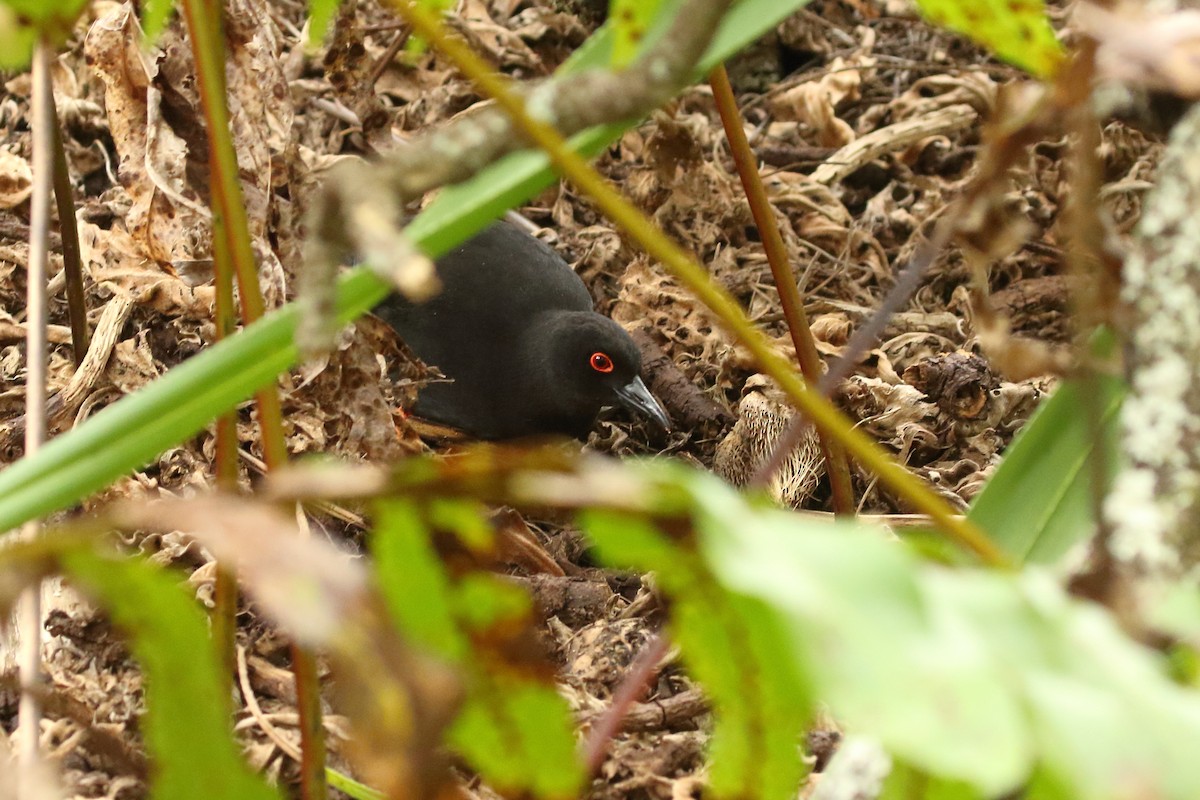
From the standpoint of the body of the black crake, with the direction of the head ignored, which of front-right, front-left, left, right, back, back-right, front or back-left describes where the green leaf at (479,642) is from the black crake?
front-right

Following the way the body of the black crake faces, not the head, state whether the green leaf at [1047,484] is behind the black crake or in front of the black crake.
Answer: in front

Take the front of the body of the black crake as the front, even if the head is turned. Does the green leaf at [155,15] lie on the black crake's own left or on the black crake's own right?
on the black crake's own right

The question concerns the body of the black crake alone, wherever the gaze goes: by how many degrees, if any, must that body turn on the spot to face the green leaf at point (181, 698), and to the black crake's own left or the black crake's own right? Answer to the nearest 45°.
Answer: approximately 45° to the black crake's own right

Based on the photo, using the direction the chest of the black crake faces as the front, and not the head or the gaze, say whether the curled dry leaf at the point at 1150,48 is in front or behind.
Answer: in front

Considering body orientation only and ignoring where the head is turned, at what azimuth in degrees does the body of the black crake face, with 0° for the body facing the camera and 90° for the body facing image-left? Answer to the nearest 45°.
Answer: approximately 315°

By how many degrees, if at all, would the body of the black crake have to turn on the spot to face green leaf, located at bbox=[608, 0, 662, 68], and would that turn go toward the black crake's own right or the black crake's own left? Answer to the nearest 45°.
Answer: approximately 45° to the black crake's own right

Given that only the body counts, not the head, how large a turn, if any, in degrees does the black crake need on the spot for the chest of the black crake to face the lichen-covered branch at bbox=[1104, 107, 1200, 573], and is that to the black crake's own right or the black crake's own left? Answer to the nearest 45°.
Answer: approximately 45° to the black crake's own right

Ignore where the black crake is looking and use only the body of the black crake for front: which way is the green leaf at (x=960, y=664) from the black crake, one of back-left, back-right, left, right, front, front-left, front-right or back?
front-right

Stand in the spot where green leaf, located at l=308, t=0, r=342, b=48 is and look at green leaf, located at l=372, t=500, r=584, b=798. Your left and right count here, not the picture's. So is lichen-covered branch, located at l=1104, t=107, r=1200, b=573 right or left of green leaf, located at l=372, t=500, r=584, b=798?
left

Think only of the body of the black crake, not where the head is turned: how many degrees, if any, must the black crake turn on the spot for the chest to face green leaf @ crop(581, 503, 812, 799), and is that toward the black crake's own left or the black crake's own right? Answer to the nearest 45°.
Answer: approximately 45° to the black crake's own right
